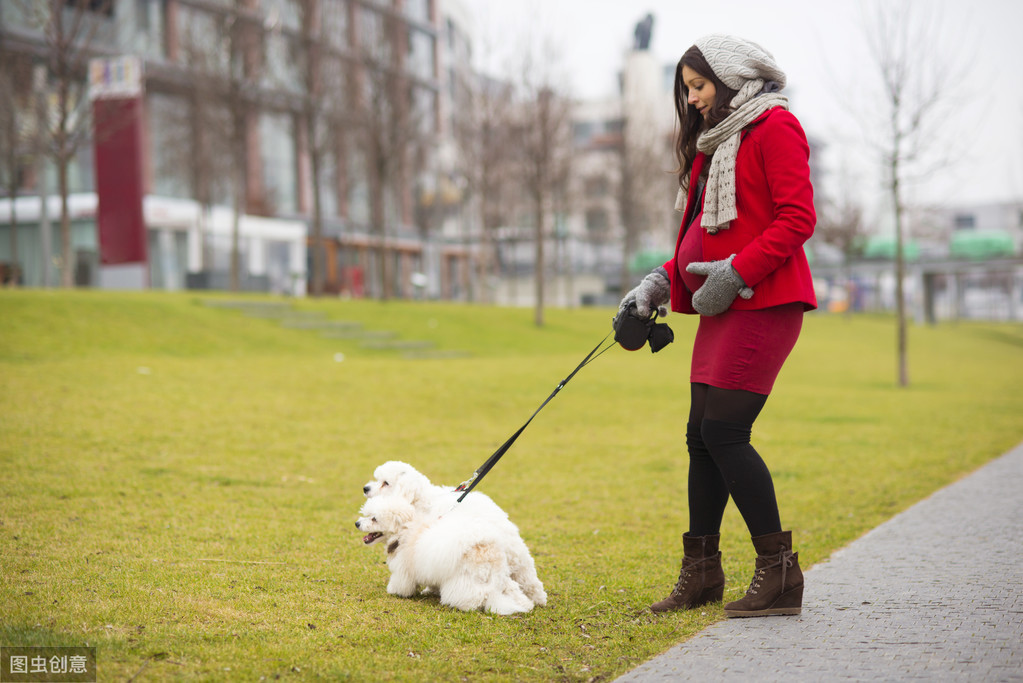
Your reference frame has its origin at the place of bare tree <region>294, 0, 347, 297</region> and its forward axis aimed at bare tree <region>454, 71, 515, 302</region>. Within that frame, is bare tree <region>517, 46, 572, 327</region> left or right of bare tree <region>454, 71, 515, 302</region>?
right

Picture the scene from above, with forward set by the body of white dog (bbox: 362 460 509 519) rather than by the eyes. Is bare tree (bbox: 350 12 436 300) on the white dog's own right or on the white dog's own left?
on the white dog's own right

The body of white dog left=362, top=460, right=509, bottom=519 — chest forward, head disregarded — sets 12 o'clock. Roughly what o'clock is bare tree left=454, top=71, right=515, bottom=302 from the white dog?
The bare tree is roughly at 3 o'clock from the white dog.

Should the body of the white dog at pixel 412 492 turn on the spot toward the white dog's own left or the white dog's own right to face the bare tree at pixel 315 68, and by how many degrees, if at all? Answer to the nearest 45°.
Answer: approximately 90° to the white dog's own right

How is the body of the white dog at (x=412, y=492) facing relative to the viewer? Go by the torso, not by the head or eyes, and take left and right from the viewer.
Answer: facing to the left of the viewer

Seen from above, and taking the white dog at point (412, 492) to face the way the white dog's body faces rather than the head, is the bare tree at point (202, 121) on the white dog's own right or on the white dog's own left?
on the white dog's own right
